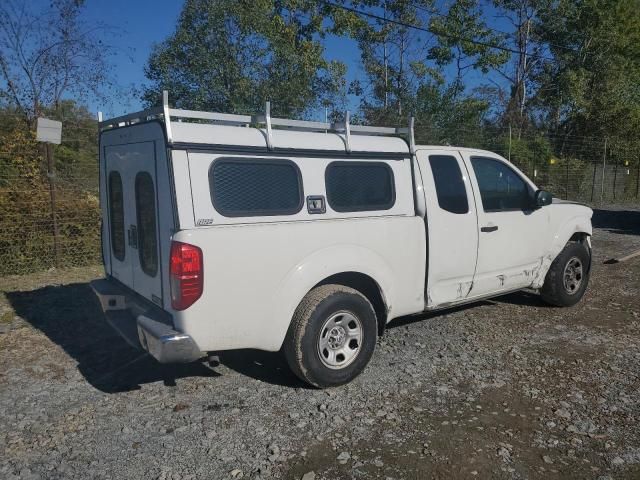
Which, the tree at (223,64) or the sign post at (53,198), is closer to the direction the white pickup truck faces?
the tree

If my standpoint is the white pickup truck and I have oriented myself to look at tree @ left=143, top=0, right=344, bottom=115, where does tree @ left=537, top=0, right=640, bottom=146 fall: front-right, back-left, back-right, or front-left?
front-right

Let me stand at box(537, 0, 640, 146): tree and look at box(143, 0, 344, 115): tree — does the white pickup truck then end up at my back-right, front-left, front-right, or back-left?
front-left

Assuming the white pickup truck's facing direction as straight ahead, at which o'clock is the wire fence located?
The wire fence is roughly at 9 o'clock from the white pickup truck.

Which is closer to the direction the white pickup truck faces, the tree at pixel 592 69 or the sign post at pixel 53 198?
the tree

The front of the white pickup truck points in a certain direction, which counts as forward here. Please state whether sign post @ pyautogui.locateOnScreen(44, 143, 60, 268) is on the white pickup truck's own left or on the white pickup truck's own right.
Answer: on the white pickup truck's own left

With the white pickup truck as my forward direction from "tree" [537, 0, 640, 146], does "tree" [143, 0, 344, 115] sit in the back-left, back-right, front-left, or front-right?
front-right

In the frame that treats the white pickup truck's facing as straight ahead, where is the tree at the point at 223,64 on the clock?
The tree is roughly at 10 o'clock from the white pickup truck.

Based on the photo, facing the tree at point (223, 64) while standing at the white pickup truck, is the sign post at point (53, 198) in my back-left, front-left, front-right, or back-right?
front-left

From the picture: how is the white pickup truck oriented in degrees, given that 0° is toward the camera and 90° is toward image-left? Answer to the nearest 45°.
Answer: approximately 225°

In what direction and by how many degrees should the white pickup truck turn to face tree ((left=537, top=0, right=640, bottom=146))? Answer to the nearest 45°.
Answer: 0° — it already faces it
